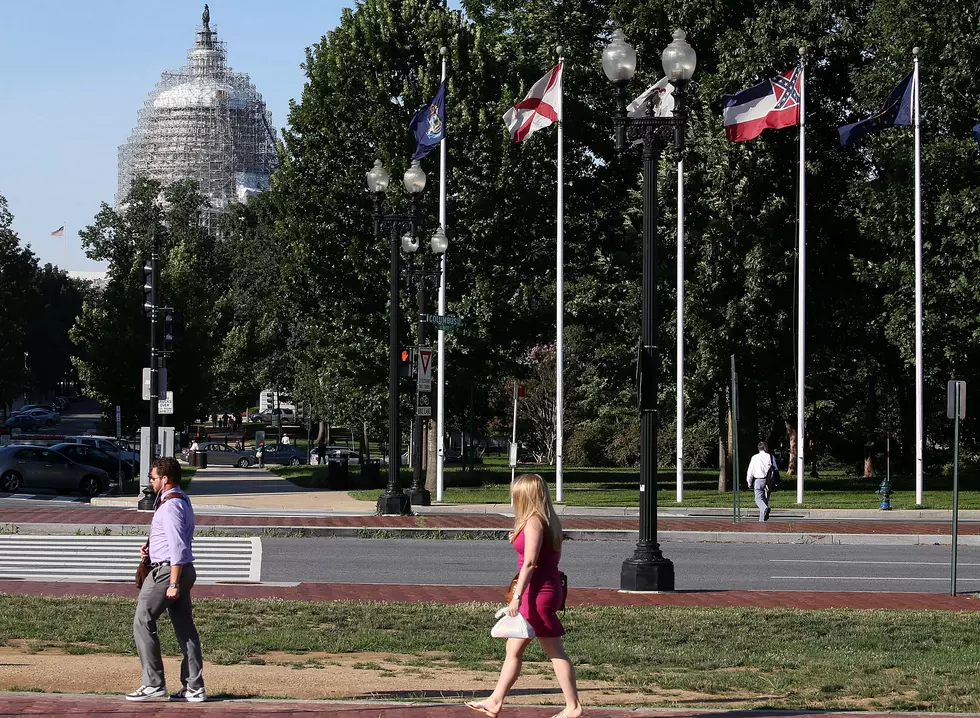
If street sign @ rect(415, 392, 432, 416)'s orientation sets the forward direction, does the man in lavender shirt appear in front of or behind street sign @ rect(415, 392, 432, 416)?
in front

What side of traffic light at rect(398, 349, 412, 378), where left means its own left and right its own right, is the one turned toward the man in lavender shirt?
front

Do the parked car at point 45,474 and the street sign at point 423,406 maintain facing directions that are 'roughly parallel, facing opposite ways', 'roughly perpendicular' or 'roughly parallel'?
roughly perpendicular

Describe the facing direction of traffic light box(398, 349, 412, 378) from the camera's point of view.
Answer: facing the viewer

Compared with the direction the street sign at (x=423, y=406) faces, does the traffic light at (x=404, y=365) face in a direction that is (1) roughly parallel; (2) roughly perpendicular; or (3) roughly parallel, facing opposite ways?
roughly parallel
